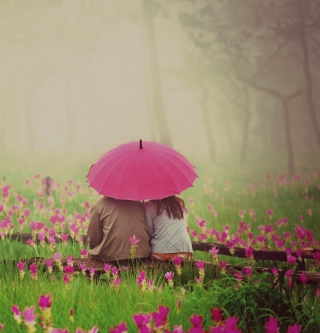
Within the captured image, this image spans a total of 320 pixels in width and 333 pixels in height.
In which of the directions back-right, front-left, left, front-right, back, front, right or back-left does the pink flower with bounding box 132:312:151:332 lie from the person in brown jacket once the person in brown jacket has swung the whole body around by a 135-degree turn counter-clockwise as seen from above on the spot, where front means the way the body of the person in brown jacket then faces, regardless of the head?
front-left

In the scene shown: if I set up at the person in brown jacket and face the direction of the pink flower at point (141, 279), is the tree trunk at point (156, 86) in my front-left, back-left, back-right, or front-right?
back-left

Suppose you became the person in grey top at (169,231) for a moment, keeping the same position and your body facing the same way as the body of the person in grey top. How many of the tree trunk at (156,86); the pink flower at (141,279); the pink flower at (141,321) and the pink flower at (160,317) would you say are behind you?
3

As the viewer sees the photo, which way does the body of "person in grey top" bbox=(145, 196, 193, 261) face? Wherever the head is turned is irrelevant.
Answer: away from the camera

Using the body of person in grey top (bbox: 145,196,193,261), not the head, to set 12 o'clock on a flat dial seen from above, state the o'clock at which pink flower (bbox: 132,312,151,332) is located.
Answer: The pink flower is roughly at 6 o'clock from the person in grey top.

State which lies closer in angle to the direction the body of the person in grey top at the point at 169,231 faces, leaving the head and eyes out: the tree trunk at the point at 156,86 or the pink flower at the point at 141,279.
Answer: the tree trunk

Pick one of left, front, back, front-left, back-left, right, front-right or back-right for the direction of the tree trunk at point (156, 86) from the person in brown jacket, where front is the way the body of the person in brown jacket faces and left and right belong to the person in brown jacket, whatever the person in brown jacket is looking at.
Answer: front

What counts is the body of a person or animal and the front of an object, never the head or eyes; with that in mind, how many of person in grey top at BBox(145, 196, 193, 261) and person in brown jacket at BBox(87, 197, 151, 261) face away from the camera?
2

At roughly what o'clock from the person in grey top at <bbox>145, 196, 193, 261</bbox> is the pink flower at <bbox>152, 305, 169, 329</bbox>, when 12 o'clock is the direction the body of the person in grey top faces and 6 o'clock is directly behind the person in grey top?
The pink flower is roughly at 6 o'clock from the person in grey top.

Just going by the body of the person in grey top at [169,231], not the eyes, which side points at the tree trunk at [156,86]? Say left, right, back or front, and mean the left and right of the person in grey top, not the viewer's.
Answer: front

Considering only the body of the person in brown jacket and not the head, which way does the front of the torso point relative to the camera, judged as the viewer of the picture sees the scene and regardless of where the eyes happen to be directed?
away from the camera

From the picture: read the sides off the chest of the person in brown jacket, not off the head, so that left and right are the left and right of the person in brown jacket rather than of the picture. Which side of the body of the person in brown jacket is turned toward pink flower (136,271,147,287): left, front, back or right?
back

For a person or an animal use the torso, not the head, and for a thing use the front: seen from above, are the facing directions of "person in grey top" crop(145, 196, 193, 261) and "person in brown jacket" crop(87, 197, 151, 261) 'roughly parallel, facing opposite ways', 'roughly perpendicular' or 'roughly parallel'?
roughly parallel
